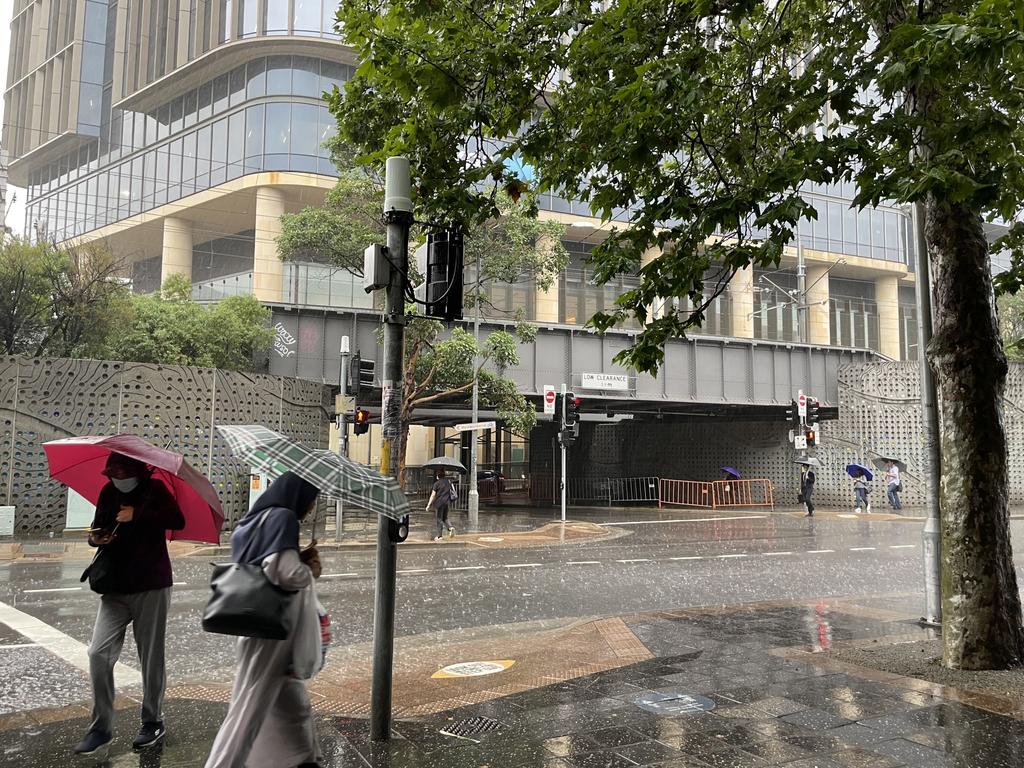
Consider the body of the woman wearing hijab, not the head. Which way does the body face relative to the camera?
to the viewer's right

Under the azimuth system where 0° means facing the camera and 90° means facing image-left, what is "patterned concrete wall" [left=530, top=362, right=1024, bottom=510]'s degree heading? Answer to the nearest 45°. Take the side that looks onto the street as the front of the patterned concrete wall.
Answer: approximately 0°

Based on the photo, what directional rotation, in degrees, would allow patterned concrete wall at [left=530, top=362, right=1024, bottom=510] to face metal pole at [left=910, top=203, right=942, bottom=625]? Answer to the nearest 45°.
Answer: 0° — it already faces it

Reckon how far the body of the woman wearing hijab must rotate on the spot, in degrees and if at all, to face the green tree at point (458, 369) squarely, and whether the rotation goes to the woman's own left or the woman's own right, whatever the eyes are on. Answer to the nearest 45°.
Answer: approximately 90° to the woman's own left

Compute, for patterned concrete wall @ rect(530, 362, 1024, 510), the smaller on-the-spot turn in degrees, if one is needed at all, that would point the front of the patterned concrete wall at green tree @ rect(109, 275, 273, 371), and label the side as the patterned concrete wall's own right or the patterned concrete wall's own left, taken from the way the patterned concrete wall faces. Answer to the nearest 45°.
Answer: approximately 45° to the patterned concrete wall's own right

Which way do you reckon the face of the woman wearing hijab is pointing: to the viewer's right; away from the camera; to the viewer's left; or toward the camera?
to the viewer's right

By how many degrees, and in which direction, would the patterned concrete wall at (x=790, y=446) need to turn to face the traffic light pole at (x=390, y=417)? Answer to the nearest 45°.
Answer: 0° — it already faces it

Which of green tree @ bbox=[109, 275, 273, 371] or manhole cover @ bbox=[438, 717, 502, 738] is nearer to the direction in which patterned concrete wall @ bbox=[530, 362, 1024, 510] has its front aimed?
the manhole cover
